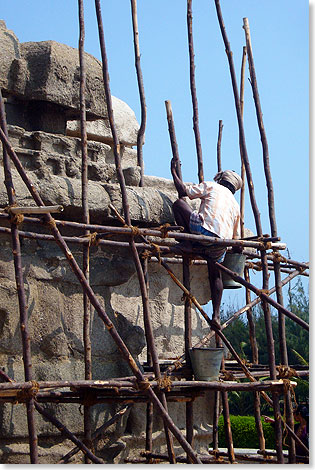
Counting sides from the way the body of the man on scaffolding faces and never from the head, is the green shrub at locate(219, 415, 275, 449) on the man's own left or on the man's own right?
on the man's own right

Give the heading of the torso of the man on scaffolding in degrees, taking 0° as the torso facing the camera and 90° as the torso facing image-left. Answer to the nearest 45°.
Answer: approximately 135°
